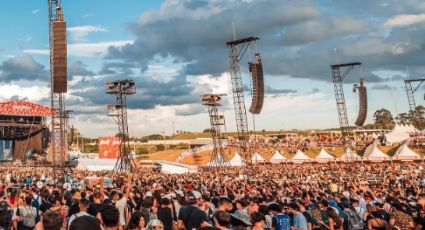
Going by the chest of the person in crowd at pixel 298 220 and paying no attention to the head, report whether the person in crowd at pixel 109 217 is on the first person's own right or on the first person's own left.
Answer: on the first person's own left

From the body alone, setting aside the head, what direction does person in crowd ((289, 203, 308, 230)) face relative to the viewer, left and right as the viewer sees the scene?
facing away from the viewer and to the left of the viewer

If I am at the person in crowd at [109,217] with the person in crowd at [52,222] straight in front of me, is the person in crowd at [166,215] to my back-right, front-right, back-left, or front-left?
back-right

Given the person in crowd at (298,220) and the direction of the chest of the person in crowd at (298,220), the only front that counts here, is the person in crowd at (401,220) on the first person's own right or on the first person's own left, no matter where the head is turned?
on the first person's own right

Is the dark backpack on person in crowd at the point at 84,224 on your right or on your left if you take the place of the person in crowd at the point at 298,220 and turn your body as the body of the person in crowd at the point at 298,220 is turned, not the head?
on your left

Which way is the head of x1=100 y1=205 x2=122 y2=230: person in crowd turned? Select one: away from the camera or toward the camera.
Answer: away from the camera

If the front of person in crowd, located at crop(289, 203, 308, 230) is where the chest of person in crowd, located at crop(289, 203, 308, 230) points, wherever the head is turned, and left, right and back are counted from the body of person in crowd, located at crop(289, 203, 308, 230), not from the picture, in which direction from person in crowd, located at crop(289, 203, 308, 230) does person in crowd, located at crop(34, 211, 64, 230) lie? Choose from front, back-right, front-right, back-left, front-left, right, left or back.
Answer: left

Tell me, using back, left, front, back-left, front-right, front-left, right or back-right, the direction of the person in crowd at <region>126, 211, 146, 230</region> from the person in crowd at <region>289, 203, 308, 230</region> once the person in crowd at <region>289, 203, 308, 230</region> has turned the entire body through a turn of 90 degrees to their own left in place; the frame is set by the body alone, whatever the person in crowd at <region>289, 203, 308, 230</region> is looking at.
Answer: front
